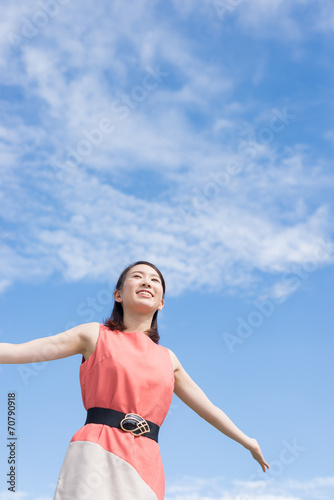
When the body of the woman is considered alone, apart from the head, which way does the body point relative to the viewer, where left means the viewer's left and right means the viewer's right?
facing the viewer and to the right of the viewer

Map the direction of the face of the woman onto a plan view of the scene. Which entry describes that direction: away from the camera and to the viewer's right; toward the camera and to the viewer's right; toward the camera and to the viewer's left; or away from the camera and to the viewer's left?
toward the camera and to the viewer's right
